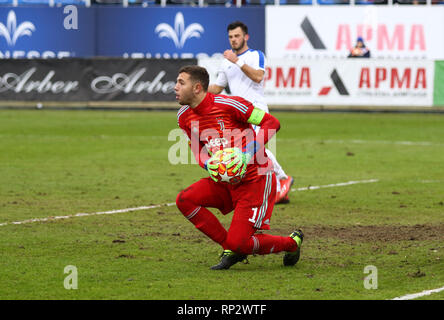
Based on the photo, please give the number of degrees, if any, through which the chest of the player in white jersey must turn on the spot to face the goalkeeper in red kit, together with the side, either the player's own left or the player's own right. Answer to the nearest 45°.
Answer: approximately 45° to the player's own left

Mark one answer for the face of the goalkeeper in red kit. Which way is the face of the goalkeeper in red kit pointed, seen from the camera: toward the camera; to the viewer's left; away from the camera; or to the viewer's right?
to the viewer's left

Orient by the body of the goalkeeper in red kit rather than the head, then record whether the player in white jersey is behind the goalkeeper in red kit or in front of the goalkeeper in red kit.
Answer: behind

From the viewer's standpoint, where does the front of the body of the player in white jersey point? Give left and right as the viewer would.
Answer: facing the viewer and to the left of the viewer
